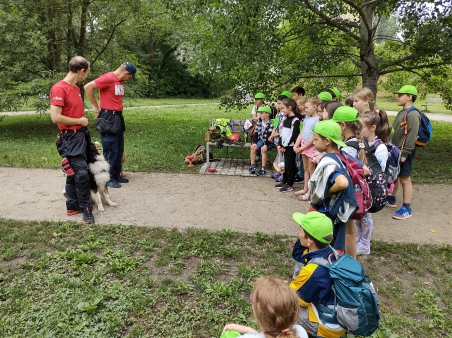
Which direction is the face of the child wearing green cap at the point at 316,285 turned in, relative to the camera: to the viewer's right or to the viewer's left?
to the viewer's left

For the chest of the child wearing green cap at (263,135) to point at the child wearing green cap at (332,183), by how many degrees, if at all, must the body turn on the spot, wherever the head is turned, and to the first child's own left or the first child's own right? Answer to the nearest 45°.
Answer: approximately 45° to the first child's own left

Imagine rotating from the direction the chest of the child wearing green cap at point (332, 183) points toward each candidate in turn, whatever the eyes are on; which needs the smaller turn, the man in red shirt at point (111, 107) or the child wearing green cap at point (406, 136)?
the man in red shirt

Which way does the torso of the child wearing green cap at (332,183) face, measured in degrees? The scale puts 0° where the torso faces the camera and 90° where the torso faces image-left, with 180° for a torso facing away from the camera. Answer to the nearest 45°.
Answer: approximately 90°

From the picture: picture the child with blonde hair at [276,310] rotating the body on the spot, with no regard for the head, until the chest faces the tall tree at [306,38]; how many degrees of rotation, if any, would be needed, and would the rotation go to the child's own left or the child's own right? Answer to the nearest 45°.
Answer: approximately 45° to the child's own right

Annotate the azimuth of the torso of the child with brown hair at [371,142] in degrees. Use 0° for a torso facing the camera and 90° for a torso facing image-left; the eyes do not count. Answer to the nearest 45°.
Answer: approximately 90°

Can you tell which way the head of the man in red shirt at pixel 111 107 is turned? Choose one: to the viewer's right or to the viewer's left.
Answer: to the viewer's right

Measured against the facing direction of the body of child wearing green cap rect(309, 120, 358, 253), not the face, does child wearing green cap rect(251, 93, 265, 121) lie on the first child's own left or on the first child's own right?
on the first child's own right

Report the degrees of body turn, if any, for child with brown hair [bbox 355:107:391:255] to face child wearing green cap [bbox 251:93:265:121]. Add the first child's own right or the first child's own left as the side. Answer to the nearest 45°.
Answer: approximately 45° to the first child's own right

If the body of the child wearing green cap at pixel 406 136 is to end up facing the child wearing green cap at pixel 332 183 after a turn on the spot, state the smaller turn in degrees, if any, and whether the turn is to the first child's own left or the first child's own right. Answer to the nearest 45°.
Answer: approximately 90° to the first child's own left

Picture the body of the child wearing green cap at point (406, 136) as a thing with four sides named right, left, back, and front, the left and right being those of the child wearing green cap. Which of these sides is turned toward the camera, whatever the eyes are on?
left
